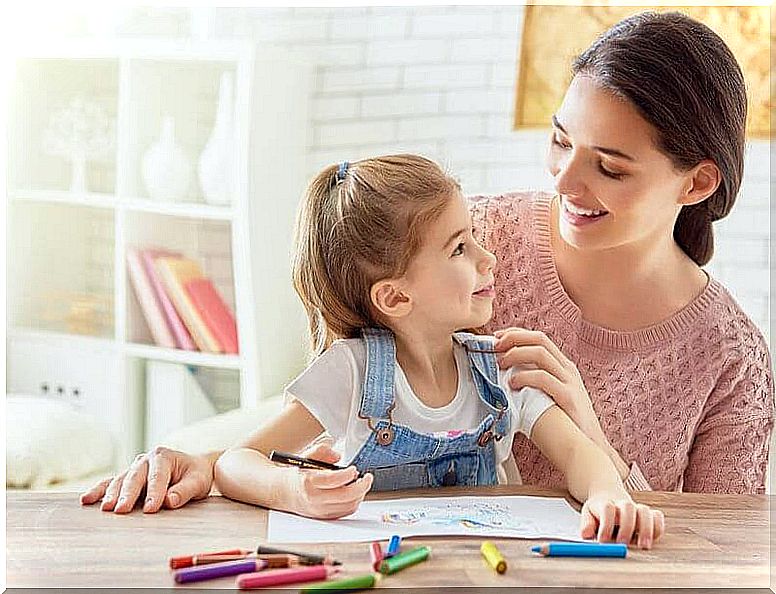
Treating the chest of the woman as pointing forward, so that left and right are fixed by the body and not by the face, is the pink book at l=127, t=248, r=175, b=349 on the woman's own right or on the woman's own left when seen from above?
on the woman's own right

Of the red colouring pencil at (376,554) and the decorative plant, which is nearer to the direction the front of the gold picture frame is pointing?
the red colouring pencil

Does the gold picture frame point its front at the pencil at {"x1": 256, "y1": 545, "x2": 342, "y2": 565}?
yes

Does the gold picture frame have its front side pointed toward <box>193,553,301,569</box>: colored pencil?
yes

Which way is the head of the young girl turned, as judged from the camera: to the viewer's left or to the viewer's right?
to the viewer's right

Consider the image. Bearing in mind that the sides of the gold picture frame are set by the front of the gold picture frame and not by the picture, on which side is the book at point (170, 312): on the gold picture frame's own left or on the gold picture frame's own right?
on the gold picture frame's own right

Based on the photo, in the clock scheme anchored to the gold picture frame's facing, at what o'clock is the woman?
The woman is roughly at 12 o'clock from the gold picture frame.
